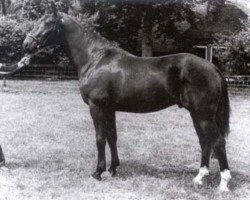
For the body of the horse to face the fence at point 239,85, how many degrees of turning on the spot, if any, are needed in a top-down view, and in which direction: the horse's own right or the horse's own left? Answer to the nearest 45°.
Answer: approximately 90° to the horse's own right

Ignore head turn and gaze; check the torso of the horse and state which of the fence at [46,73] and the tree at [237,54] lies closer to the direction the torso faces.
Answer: the fence

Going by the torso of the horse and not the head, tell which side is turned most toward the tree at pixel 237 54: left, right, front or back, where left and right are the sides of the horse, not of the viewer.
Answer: right

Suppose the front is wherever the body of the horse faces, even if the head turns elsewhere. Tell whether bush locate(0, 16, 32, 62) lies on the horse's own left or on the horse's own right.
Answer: on the horse's own right

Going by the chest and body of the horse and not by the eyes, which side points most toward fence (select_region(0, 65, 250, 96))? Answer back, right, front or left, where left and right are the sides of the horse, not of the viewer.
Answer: right

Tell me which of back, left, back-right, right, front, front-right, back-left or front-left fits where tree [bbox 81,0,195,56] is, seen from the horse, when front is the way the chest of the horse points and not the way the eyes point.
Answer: right

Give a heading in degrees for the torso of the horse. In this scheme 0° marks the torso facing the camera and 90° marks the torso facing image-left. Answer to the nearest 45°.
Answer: approximately 90°

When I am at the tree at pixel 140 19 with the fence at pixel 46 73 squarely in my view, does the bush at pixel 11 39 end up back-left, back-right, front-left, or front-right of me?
front-right
